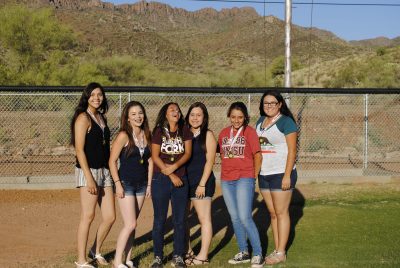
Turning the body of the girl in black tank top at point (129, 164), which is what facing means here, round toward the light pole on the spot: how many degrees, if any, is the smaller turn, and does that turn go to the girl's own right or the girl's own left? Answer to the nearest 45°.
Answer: approximately 90° to the girl's own left

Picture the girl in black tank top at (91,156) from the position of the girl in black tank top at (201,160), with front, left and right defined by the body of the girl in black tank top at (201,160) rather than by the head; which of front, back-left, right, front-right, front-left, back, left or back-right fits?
front-right

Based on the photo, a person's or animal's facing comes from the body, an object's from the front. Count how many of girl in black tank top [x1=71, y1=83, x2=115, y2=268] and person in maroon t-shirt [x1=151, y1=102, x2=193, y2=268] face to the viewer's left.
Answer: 0

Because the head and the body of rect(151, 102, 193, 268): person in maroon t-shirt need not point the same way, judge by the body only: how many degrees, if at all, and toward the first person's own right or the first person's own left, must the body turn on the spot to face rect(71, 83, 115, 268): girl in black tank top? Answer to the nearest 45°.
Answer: approximately 90° to the first person's own right

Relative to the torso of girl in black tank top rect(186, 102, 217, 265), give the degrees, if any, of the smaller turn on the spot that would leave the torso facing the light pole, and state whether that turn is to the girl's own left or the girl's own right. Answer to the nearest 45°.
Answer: approximately 135° to the girl's own right

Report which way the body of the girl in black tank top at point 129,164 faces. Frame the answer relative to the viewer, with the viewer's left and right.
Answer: facing the viewer and to the right of the viewer

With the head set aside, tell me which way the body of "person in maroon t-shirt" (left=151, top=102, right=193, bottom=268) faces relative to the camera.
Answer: toward the camera

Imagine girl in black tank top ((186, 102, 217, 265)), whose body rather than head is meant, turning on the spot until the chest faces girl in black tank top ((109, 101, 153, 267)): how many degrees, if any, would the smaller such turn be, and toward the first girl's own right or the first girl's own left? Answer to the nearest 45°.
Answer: approximately 45° to the first girl's own right

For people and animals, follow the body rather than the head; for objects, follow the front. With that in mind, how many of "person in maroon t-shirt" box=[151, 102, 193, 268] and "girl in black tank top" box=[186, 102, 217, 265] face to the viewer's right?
0

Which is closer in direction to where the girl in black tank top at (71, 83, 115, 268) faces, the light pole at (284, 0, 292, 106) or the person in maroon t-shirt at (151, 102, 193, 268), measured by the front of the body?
the person in maroon t-shirt

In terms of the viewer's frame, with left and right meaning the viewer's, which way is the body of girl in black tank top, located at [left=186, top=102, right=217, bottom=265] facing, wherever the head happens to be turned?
facing the viewer and to the left of the viewer

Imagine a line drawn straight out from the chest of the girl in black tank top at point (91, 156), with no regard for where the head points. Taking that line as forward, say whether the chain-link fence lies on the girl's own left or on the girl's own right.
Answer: on the girl's own left

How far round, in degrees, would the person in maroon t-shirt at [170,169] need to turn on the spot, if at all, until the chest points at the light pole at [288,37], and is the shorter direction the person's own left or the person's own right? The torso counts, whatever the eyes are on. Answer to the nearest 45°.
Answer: approximately 180°
